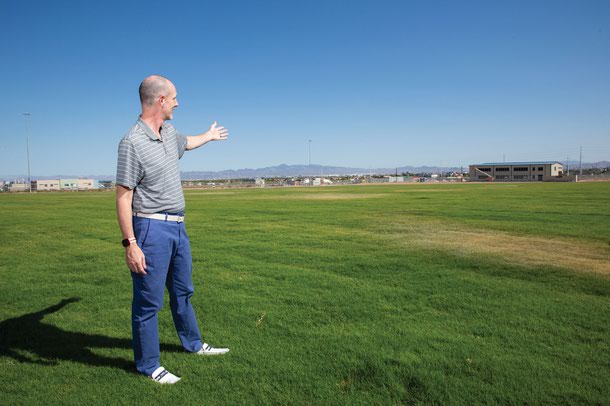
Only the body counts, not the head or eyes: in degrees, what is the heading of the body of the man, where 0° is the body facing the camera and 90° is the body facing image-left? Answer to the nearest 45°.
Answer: approximately 315°

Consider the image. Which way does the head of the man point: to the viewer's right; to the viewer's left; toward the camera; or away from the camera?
to the viewer's right
